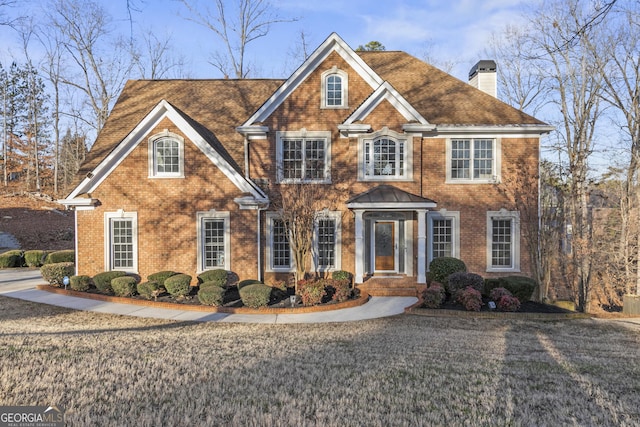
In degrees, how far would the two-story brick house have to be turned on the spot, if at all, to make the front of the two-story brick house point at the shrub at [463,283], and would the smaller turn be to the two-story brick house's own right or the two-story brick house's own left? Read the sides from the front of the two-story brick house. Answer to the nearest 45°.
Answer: approximately 45° to the two-story brick house's own left

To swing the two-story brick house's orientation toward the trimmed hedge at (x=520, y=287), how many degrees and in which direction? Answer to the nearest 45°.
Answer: approximately 45° to its left

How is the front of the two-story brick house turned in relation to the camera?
facing the viewer

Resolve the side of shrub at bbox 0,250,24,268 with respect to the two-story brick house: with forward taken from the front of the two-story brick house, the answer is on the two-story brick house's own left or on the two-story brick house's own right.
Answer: on the two-story brick house's own right

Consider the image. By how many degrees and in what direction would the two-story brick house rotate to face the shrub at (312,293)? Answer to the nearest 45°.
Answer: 0° — it already faces it

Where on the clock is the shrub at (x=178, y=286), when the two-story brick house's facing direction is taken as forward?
The shrub is roughly at 2 o'clock from the two-story brick house.

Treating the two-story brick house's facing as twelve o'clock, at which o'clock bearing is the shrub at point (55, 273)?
The shrub is roughly at 3 o'clock from the two-story brick house.

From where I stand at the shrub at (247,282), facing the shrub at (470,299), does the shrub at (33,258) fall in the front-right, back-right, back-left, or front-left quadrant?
back-left

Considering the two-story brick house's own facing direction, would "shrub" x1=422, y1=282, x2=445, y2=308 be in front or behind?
in front

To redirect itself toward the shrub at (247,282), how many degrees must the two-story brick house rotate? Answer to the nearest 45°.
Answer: approximately 45° to its right

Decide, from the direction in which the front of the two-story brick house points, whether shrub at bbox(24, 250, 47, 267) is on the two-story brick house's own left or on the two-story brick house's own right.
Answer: on the two-story brick house's own right

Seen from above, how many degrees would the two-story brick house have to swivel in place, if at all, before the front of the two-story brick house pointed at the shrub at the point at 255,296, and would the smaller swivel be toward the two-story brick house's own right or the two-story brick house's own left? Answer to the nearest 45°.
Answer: approximately 45° to the two-story brick house's own right
